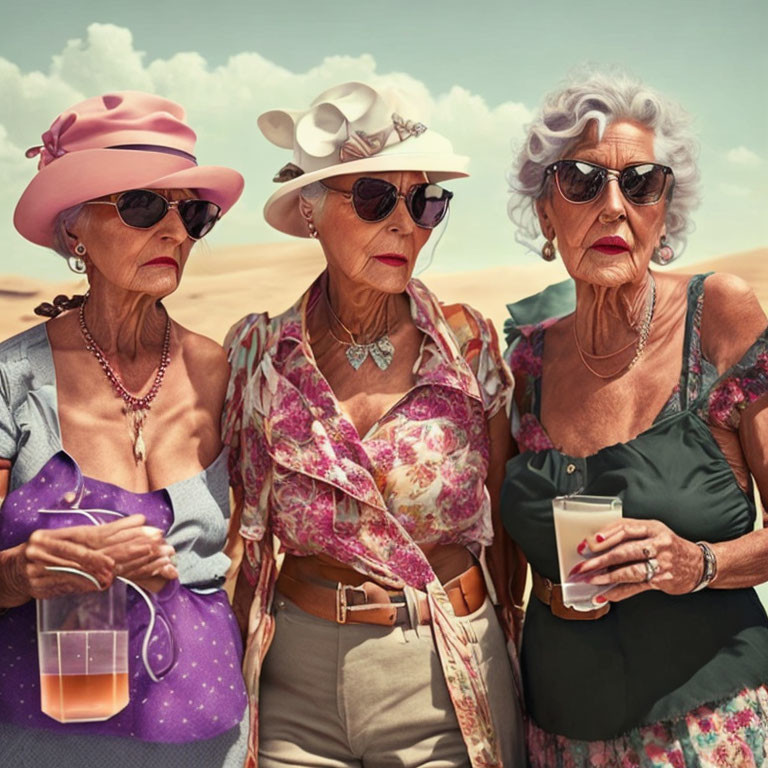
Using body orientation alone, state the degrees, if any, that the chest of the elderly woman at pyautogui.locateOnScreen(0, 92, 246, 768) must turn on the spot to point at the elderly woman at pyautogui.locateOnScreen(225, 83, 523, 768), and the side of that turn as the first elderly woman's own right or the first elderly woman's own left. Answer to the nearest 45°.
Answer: approximately 45° to the first elderly woman's own left

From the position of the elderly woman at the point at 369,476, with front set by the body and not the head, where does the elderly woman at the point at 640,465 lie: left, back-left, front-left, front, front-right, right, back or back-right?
left

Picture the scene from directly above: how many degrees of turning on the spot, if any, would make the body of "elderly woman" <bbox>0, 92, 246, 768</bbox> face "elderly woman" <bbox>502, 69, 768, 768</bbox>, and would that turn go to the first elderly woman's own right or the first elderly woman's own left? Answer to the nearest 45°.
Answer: approximately 45° to the first elderly woman's own left

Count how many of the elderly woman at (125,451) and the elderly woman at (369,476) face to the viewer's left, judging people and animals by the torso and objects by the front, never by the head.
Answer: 0

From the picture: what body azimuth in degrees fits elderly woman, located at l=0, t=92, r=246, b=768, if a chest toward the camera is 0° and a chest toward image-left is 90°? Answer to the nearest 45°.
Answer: approximately 315°

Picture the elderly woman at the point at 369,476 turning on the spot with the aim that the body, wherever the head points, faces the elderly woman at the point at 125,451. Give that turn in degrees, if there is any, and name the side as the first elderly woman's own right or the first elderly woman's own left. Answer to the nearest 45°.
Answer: approximately 90° to the first elderly woman's own right

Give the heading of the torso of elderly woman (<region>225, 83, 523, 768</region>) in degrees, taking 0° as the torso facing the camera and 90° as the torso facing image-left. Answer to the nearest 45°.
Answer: approximately 0°
